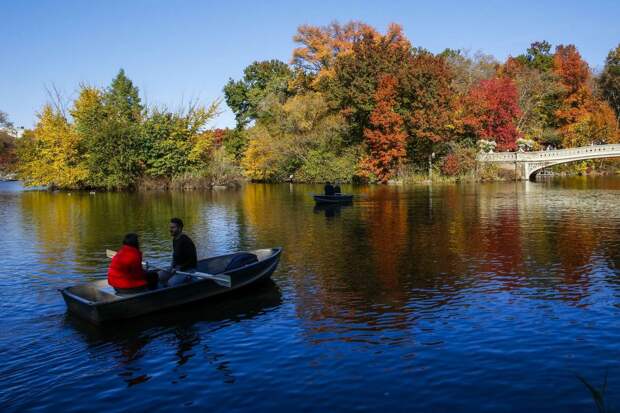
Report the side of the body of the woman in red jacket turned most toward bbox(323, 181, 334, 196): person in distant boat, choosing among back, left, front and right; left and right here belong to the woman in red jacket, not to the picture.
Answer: front

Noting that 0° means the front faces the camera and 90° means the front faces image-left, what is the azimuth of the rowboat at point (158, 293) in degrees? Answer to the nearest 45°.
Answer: approximately 225°

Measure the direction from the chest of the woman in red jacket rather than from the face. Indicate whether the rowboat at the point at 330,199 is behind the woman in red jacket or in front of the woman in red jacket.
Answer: in front

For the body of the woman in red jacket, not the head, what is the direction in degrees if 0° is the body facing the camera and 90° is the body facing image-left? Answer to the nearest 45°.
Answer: approximately 225°

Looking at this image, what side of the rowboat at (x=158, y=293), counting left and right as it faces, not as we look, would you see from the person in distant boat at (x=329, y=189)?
front

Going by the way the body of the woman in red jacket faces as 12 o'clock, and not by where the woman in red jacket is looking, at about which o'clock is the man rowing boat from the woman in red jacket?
The man rowing boat is roughly at 12 o'clock from the woman in red jacket.

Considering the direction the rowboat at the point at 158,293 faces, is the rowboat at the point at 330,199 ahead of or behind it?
ahead
